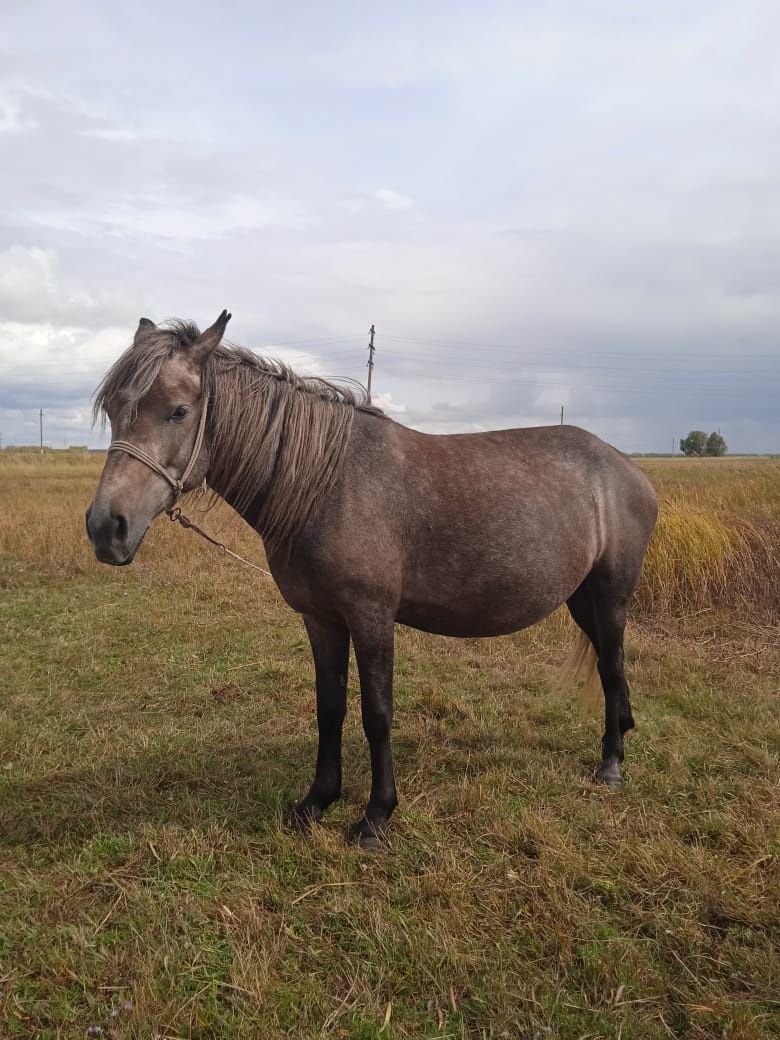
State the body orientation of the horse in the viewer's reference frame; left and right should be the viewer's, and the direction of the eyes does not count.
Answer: facing the viewer and to the left of the viewer
